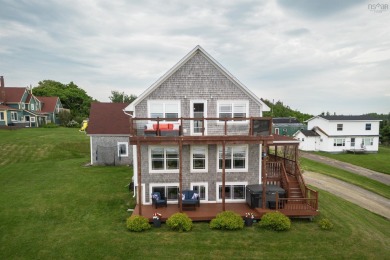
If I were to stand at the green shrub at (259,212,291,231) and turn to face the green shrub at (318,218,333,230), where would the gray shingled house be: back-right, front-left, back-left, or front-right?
back-left

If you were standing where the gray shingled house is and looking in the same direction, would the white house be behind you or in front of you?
behind

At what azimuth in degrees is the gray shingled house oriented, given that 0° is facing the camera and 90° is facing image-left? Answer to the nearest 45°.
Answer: approximately 0°

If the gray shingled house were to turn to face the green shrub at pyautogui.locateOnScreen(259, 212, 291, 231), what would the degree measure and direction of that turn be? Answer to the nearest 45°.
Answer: approximately 45° to its left

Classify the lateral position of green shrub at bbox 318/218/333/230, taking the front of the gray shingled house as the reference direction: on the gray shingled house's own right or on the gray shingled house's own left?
on the gray shingled house's own left
